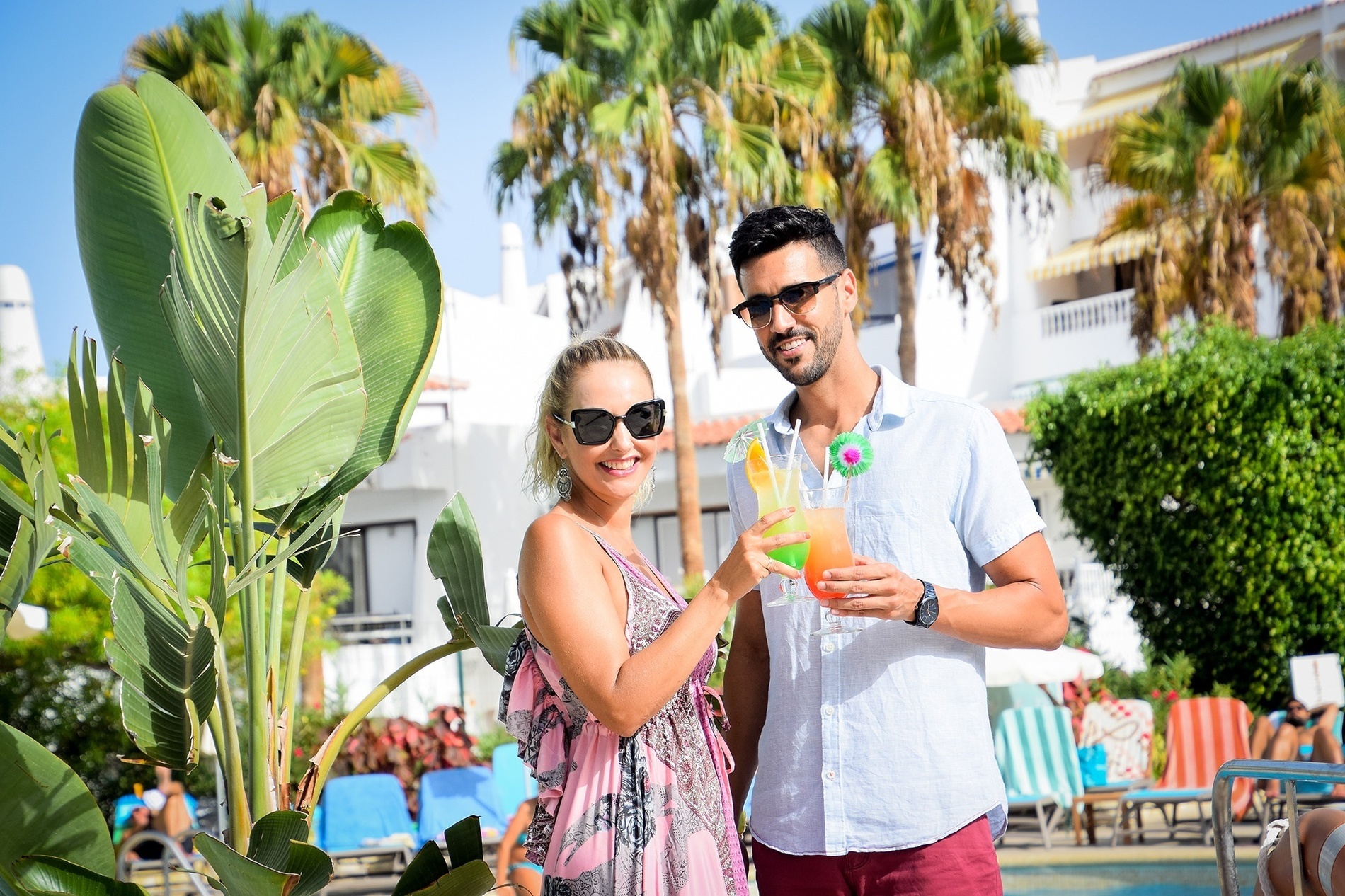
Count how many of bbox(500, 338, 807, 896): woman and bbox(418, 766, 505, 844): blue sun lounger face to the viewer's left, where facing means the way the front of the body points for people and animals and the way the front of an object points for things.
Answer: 0

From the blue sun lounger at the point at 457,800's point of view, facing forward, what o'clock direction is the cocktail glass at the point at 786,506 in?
The cocktail glass is roughly at 12 o'clock from the blue sun lounger.

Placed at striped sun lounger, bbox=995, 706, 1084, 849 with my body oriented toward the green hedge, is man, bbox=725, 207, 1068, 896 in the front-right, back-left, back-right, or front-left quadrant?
back-right

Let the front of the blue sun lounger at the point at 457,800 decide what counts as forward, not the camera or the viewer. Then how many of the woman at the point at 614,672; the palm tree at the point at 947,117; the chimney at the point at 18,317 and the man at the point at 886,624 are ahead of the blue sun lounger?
2

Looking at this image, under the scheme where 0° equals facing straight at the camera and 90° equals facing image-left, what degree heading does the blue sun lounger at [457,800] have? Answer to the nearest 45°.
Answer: approximately 0°

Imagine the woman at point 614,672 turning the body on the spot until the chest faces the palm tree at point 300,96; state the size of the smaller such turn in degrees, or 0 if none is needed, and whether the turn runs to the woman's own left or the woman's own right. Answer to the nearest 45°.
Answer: approximately 135° to the woman's own left

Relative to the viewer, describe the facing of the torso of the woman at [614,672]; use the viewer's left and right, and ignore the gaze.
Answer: facing the viewer and to the right of the viewer

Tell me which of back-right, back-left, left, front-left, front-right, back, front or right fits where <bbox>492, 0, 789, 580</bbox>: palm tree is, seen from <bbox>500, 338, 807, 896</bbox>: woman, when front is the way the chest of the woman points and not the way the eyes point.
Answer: back-left

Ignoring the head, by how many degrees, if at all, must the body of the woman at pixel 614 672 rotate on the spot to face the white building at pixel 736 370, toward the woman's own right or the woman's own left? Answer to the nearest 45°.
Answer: approximately 135° to the woman's own left

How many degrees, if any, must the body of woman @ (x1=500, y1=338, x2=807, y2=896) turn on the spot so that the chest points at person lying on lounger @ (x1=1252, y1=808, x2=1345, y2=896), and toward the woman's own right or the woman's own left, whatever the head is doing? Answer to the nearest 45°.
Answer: approximately 90° to the woman's own left

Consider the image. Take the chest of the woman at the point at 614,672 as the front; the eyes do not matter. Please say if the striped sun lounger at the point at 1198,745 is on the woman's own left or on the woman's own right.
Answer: on the woman's own left

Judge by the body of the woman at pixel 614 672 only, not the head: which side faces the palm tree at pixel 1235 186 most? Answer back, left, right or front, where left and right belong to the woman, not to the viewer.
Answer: left
